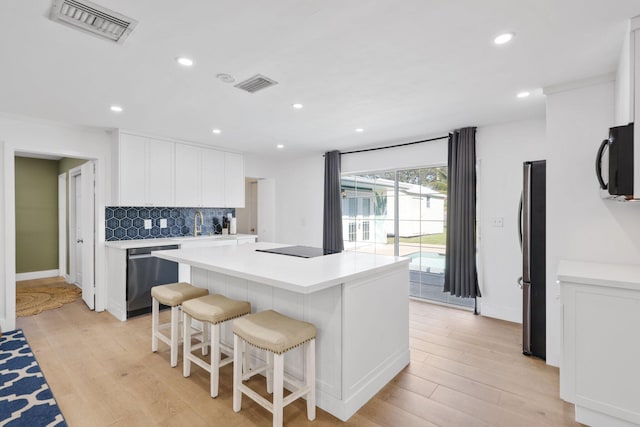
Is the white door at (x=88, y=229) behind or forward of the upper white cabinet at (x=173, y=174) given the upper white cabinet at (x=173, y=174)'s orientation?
behind

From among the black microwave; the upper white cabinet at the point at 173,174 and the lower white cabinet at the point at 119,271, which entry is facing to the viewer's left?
the black microwave

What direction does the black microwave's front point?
to the viewer's left

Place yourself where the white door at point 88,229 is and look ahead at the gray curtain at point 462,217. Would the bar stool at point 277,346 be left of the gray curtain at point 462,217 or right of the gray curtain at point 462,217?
right

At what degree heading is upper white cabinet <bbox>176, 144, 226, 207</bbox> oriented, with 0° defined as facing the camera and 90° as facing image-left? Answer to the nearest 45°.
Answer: approximately 315°

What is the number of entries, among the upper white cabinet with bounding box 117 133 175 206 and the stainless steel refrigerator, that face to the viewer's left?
1

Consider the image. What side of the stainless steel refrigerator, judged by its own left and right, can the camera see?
left
